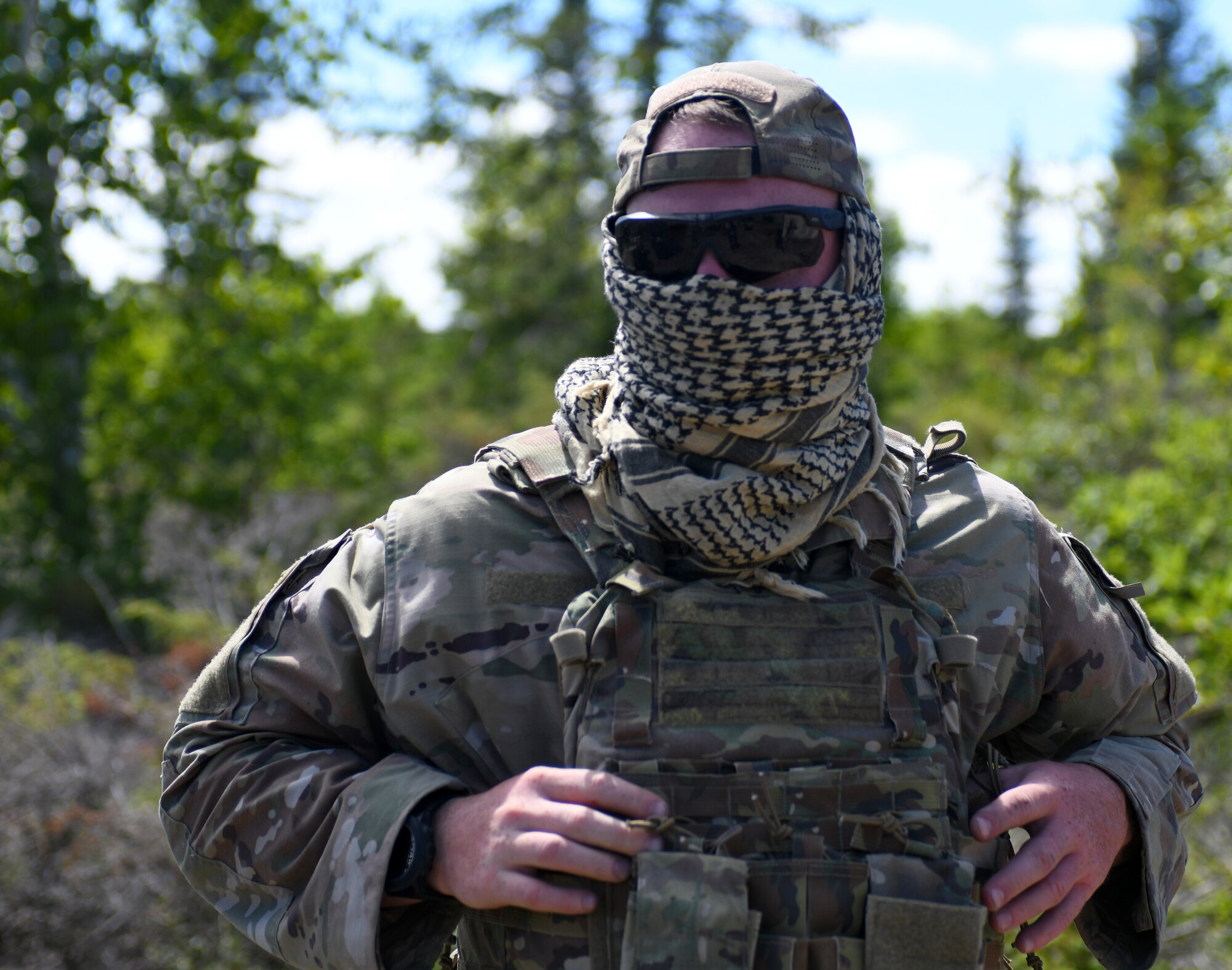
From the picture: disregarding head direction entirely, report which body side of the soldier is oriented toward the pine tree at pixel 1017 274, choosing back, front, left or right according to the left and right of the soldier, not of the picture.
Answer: back

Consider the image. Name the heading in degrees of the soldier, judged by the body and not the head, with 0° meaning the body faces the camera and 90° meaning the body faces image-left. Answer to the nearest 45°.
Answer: approximately 0°
